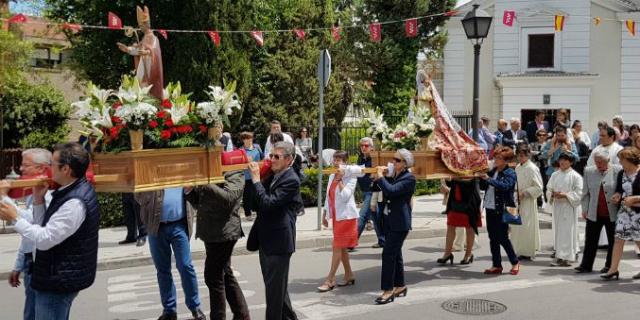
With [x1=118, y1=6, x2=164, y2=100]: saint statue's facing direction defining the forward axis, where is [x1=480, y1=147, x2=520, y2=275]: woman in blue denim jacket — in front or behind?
behind

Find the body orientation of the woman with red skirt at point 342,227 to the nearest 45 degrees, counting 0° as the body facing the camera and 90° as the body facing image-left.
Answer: approximately 45°

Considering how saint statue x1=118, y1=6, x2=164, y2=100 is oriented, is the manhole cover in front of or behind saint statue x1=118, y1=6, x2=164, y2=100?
behind

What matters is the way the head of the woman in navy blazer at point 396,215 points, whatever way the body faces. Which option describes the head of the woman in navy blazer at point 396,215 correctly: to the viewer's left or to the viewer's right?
to the viewer's left

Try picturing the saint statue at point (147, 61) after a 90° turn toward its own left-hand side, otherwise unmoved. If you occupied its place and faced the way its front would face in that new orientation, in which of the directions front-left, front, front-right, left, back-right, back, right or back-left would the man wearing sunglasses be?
front-left

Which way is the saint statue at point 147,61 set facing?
to the viewer's left
